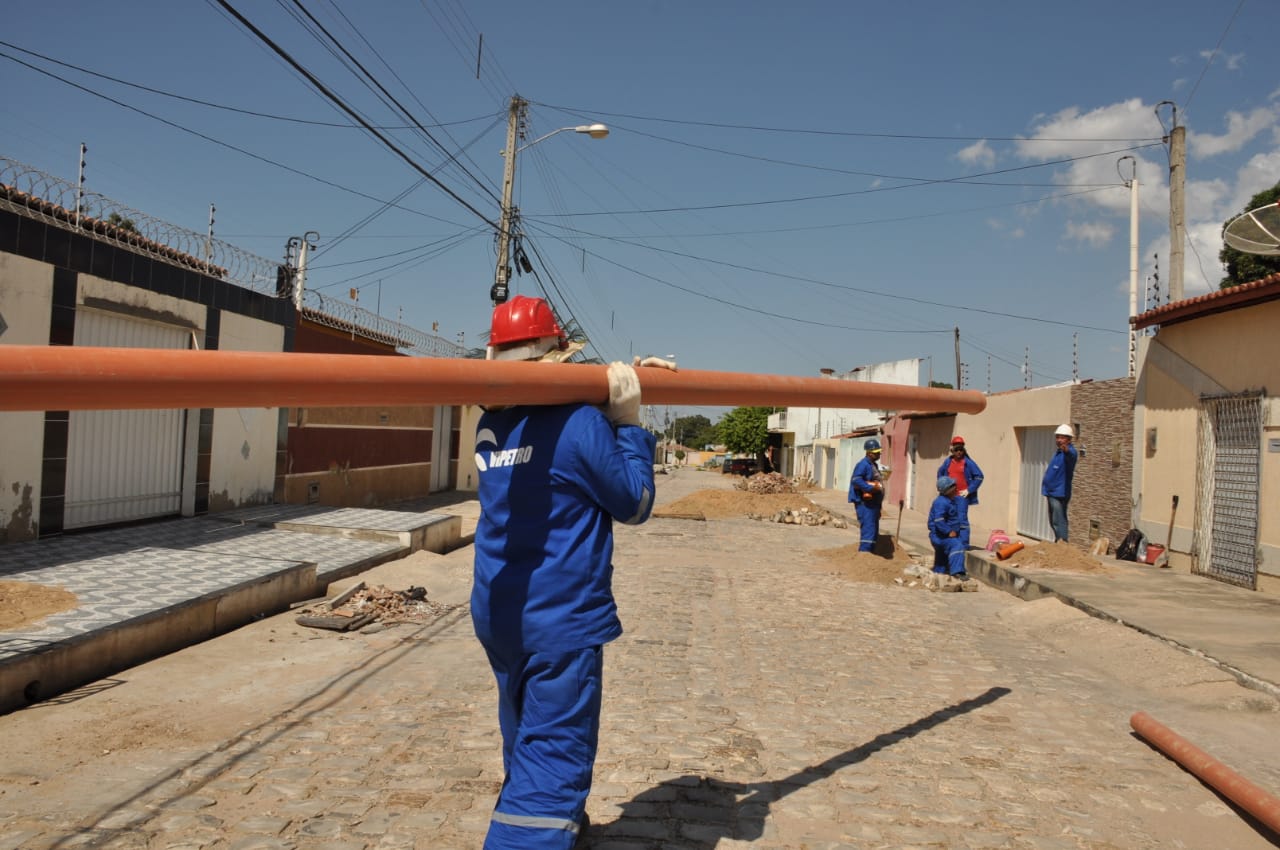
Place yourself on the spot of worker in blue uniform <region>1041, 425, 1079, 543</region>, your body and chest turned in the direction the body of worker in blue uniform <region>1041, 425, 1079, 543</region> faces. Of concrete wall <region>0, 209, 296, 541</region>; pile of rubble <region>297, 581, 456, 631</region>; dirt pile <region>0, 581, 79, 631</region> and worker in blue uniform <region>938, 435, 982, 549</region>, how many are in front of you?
4

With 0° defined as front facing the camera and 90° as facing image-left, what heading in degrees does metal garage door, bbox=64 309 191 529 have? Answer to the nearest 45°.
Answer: approximately 315°

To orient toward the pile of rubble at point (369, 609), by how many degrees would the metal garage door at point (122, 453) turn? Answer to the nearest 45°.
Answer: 0° — it already faces it

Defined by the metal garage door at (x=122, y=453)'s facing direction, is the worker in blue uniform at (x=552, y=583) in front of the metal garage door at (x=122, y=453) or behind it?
in front

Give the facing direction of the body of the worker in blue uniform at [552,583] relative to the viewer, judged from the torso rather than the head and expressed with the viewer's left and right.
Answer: facing away from the viewer and to the right of the viewer

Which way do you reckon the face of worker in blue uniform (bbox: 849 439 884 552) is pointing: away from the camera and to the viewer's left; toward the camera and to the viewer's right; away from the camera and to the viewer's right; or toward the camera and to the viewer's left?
toward the camera and to the viewer's right

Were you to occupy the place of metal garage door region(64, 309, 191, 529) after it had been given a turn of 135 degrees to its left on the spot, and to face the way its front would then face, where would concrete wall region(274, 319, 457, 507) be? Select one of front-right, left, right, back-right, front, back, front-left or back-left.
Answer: front-right

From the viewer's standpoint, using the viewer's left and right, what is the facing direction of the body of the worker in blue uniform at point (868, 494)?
facing to the right of the viewer

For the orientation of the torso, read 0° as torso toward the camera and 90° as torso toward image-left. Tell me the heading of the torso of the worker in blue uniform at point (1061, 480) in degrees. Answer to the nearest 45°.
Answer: approximately 45°

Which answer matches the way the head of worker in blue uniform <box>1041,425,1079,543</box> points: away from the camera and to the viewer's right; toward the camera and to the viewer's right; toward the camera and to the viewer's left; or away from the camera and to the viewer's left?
toward the camera and to the viewer's left

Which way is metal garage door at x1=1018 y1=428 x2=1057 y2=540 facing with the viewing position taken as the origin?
facing the viewer and to the left of the viewer

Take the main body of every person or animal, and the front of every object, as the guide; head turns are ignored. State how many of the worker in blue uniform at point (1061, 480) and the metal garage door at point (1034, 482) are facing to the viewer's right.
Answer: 0
